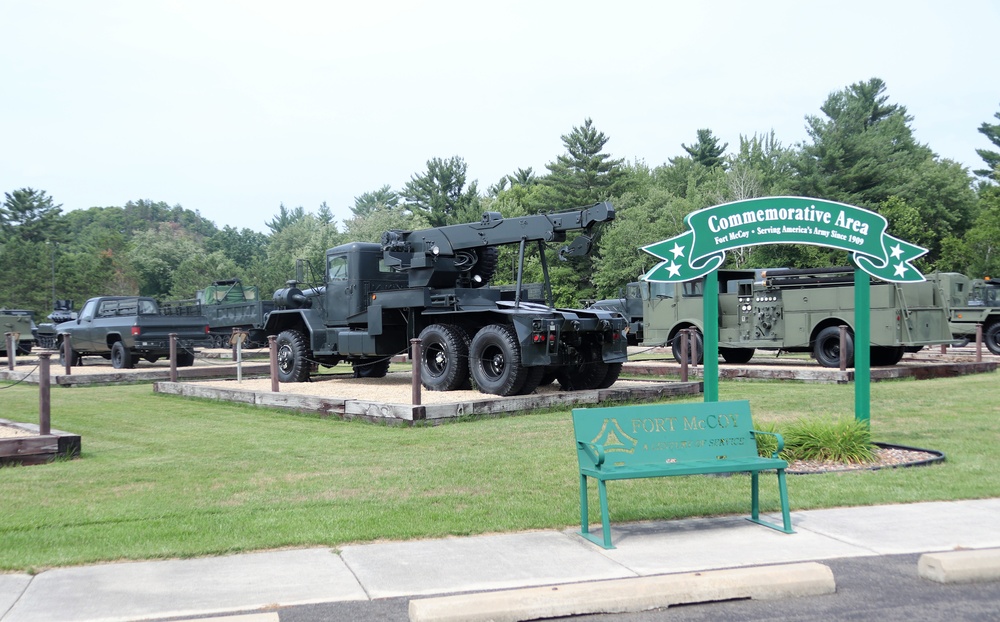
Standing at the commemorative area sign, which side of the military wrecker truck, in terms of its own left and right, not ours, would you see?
back

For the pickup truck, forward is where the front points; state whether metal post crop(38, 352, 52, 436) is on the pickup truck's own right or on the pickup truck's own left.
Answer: on the pickup truck's own left

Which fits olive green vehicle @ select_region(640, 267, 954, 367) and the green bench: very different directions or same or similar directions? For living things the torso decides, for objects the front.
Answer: very different directions

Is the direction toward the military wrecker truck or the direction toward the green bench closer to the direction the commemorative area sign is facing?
the green bench

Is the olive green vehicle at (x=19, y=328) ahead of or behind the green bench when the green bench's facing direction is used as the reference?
behind

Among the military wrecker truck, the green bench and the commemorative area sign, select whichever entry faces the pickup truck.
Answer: the military wrecker truck

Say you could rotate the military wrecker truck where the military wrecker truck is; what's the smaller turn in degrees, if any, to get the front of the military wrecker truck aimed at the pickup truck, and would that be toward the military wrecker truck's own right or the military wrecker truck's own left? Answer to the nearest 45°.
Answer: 0° — it already faces it

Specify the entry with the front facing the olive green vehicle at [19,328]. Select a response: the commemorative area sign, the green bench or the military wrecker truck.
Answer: the military wrecker truck

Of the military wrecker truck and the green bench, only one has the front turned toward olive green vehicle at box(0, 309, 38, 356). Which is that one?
the military wrecker truck

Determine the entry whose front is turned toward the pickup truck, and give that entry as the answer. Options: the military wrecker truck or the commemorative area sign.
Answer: the military wrecker truck

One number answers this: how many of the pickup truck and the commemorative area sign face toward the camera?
1

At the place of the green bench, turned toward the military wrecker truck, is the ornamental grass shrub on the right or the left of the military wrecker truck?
right

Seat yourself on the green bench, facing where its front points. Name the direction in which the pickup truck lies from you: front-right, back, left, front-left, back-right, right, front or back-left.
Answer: back

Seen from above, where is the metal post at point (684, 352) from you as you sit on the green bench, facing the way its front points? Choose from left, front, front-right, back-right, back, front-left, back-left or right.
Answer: back-left

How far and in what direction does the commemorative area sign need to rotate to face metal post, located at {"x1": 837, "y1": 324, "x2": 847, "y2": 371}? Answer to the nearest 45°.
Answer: approximately 180°

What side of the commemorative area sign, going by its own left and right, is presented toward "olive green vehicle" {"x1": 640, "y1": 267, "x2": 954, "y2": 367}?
back
